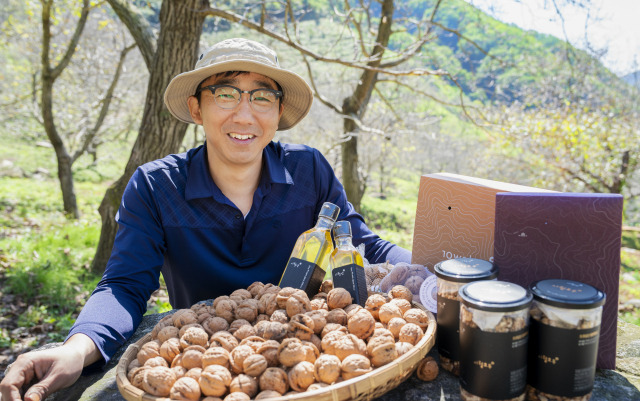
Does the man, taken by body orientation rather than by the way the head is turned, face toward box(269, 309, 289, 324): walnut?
yes

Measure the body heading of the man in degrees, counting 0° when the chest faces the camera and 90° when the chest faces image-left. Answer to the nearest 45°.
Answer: approximately 0°

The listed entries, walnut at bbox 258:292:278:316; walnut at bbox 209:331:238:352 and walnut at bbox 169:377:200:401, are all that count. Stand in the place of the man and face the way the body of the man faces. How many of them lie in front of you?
3

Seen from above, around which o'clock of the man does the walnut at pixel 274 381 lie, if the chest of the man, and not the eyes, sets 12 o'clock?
The walnut is roughly at 12 o'clock from the man.

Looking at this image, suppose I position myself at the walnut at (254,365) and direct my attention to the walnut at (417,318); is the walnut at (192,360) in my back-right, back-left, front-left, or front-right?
back-left

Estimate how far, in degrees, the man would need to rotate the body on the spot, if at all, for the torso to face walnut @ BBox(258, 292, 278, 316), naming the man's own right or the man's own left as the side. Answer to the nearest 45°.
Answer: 0° — they already face it

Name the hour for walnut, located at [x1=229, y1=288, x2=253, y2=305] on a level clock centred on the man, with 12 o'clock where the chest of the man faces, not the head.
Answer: The walnut is roughly at 12 o'clock from the man.

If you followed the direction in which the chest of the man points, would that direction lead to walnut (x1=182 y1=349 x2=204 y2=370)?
yes

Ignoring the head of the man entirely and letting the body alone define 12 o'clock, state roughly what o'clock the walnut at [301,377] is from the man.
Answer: The walnut is roughly at 12 o'clock from the man.

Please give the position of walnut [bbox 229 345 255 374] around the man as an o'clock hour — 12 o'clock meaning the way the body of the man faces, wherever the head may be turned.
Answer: The walnut is roughly at 12 o'clock from the man.

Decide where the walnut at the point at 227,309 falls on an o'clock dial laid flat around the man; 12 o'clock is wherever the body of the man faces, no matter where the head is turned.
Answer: The walnut is roughly at 12 o'clock from the man.
